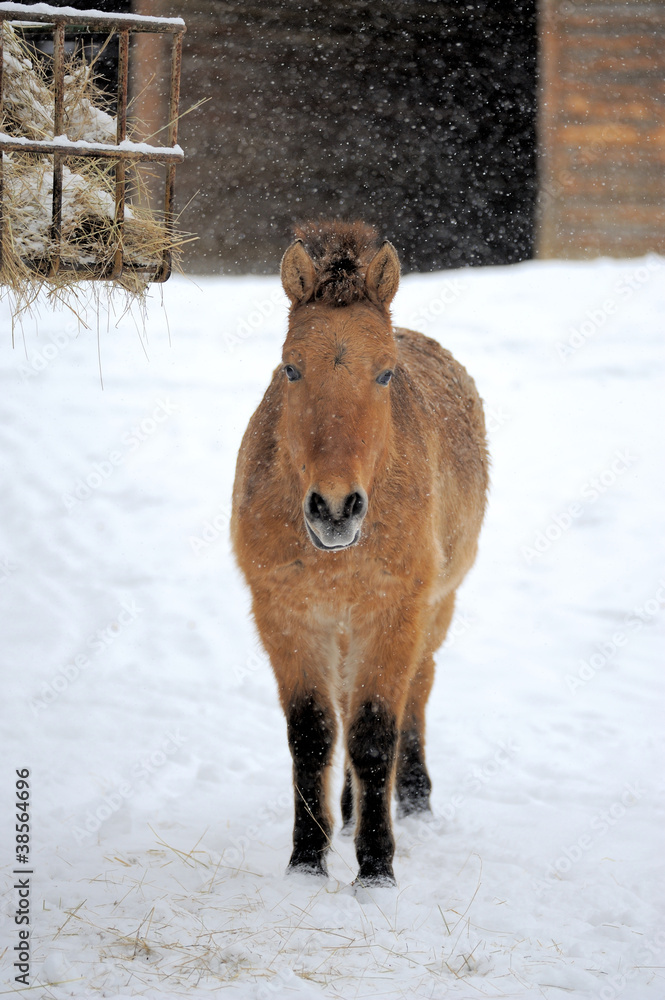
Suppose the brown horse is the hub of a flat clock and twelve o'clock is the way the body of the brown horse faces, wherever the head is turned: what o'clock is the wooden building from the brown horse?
The wooden building is roughly at 6 o'clock from the brown horse.

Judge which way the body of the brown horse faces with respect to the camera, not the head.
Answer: toward the camera
